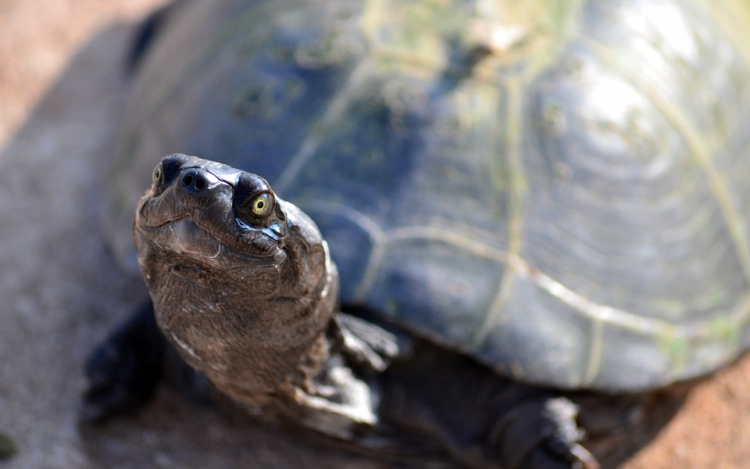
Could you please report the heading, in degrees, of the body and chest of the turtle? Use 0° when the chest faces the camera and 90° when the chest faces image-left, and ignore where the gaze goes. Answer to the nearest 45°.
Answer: approximately 45°
